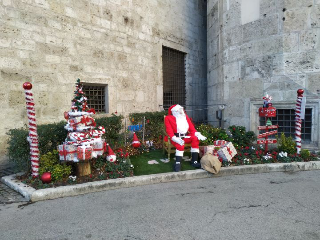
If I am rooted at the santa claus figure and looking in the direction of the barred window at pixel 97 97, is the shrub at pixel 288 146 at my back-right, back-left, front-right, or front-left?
back-right

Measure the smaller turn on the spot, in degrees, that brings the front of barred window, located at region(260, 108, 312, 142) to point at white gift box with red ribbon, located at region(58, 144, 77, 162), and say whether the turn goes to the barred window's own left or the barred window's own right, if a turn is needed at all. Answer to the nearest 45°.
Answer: approximately 45° to the barred window's own right

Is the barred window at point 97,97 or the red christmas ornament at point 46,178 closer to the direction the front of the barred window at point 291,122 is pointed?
the red christmas ornament

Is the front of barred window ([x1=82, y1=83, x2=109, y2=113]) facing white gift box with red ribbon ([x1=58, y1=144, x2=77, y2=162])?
yes

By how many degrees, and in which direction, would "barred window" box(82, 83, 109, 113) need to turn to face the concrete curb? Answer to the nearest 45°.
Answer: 0° — it already faces it

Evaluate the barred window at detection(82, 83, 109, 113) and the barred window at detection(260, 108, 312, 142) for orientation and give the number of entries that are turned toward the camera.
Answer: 2

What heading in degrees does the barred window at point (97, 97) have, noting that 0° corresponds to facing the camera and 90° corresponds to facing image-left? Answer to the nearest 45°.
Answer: approximately 0°

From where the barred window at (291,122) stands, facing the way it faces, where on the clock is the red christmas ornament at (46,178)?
The red christmas ornament is roughly at 1 o'clock from the barred window.

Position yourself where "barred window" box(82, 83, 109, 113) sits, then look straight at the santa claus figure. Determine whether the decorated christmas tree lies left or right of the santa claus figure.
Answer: right
